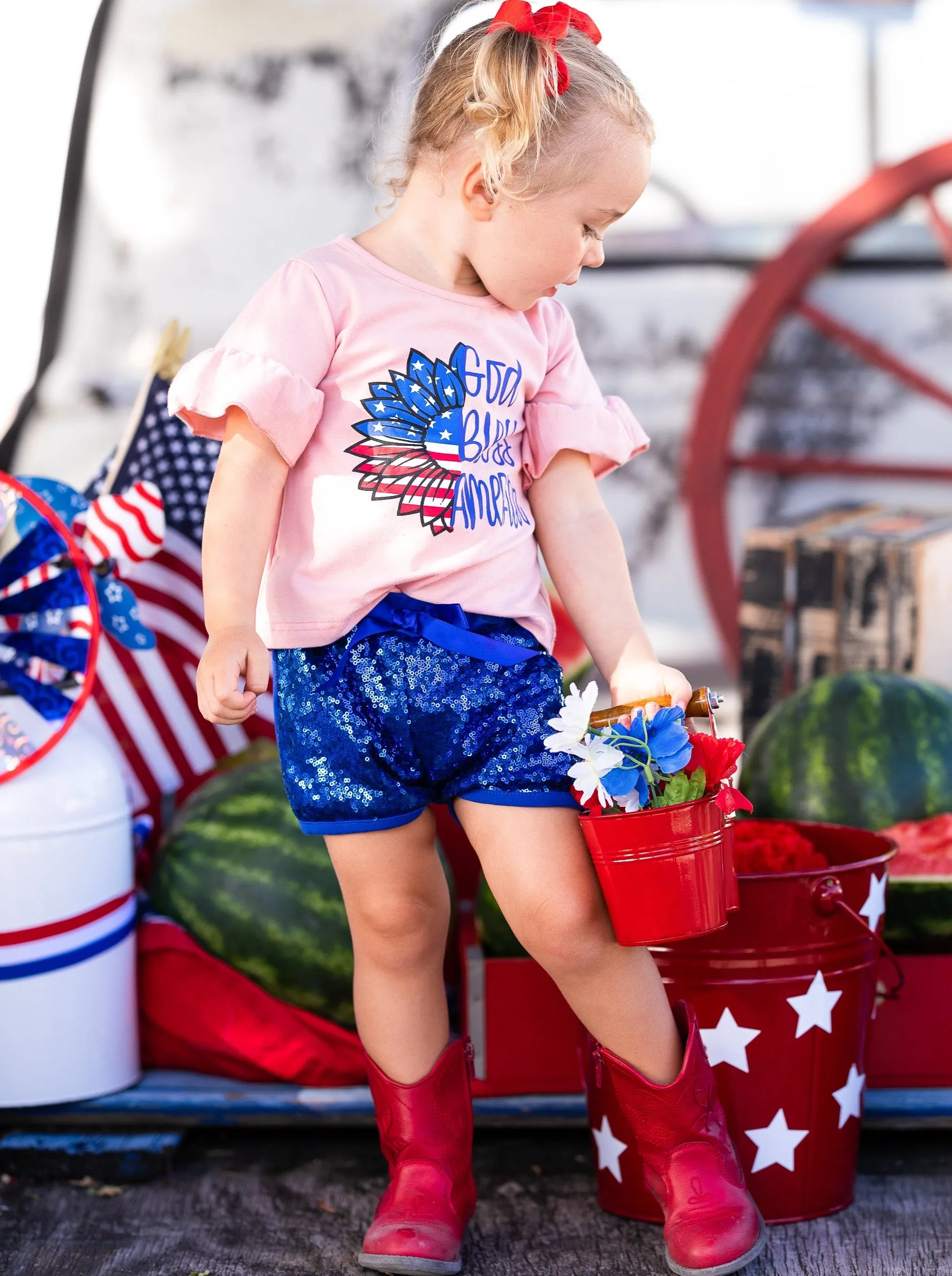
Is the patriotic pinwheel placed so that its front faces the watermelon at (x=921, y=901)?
no

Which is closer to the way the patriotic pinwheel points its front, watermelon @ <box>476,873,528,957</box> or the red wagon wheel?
the watermelon

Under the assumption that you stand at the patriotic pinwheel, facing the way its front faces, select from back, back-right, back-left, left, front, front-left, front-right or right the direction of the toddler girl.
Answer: front-left

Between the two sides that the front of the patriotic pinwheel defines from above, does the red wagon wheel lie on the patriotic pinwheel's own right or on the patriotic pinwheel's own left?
on the patriotic pinwheel's own left

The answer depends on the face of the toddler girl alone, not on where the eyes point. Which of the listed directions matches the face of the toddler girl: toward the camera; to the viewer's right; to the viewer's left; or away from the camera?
to the viewer's right

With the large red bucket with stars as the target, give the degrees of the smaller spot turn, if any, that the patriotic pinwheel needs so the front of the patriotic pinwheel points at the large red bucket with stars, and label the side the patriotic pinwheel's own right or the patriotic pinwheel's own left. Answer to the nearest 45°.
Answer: approximately 45° to the patriotic pinwheel's own left

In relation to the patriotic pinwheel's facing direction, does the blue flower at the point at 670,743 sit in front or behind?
in front

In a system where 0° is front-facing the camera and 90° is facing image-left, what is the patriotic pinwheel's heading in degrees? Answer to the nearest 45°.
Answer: approximately 0°

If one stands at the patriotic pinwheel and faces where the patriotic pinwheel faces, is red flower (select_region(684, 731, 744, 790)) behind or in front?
in front

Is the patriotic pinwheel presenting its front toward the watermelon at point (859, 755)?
no

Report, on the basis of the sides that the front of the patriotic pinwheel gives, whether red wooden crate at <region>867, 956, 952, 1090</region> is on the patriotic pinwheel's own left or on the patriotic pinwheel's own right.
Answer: on the patriotic pinwheel's own left
